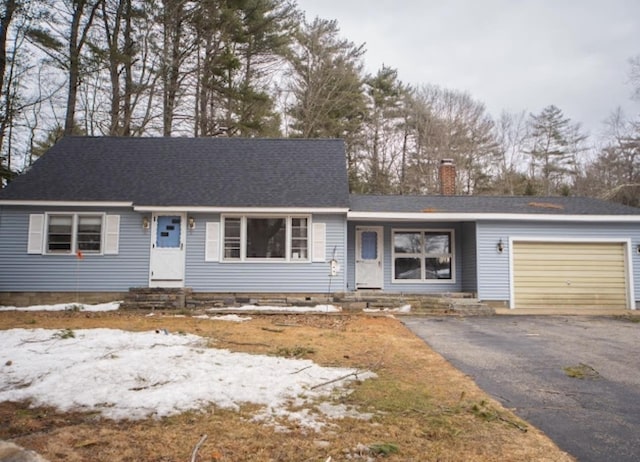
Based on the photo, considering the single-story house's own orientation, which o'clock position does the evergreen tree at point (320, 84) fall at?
The evergreen tree is roughly at 6 o'clock from the single-story house.

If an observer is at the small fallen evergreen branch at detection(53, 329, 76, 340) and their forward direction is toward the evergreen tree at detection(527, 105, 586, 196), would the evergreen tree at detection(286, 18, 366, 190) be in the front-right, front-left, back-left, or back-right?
front-left

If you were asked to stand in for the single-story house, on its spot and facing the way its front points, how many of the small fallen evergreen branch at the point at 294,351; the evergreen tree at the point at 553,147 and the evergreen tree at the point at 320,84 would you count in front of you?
1

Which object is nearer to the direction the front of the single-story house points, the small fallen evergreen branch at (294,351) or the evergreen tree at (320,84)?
the small fallen evergreen branch

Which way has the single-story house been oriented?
toward the camera

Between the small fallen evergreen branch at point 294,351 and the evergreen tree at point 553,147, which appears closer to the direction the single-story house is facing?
the small fallen evergreen branch

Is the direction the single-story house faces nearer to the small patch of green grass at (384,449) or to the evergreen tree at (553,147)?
the small patch of green grass

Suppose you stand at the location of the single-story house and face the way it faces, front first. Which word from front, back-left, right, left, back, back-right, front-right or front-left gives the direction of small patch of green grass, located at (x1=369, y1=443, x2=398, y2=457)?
front

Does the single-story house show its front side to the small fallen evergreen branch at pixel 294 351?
yes

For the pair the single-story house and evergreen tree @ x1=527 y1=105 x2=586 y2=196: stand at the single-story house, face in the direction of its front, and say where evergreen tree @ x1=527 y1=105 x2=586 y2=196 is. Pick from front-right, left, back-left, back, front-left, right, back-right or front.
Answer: back-left

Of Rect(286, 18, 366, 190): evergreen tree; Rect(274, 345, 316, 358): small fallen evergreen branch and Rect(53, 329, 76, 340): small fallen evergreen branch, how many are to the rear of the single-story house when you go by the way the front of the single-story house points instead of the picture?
1

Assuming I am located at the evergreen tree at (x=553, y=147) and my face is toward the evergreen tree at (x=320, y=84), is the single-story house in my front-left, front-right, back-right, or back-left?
front-left

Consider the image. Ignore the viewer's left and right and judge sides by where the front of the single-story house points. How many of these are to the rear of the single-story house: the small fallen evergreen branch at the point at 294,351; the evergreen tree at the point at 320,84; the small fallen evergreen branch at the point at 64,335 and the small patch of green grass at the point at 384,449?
1

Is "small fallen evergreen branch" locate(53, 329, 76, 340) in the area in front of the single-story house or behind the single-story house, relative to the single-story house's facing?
in front

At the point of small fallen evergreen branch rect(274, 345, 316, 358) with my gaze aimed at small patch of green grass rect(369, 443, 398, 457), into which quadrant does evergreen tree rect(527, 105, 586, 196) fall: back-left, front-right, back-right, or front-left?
back-left

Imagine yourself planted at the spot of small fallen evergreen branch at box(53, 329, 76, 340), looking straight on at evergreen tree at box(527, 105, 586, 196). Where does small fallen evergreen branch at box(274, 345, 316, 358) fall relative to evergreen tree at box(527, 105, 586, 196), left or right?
right

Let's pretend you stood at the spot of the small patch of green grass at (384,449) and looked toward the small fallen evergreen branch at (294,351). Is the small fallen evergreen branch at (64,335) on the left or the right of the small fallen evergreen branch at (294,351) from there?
left

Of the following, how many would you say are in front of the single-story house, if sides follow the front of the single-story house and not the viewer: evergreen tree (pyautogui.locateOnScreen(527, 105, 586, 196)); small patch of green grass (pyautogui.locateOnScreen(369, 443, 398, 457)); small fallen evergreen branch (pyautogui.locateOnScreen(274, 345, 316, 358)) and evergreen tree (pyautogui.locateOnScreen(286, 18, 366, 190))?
2
